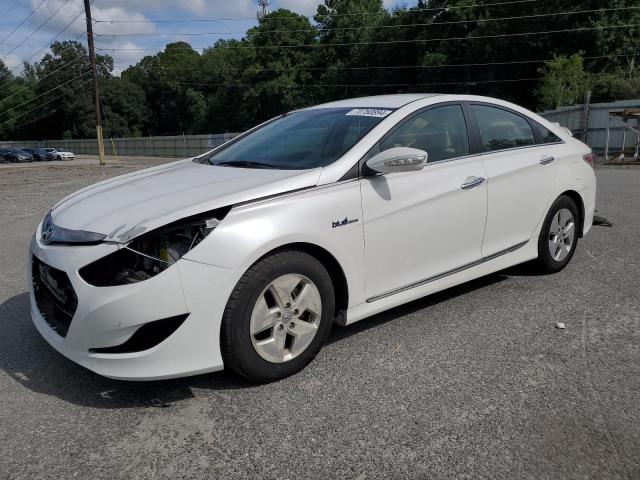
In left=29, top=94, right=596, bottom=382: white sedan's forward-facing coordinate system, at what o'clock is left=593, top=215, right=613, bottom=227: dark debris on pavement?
The dark debris on pavement is roughly at 6 o'clock from the white sedan.

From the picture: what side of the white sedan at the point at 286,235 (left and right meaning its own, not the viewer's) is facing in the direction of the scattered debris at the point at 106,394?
front

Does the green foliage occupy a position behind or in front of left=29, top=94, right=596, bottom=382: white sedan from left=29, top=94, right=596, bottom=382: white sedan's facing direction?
behind

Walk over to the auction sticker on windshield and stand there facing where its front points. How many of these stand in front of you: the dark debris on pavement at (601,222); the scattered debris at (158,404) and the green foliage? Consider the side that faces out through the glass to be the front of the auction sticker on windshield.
1

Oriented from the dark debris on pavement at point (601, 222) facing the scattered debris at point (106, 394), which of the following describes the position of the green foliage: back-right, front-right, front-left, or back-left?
back-right

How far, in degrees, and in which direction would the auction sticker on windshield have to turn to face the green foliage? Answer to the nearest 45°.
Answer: approximately 135° to its right

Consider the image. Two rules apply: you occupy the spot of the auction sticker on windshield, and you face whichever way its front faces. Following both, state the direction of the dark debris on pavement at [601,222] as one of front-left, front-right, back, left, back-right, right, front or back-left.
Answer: back

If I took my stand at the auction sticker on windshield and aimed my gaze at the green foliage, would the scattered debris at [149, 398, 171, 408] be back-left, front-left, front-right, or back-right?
back-left

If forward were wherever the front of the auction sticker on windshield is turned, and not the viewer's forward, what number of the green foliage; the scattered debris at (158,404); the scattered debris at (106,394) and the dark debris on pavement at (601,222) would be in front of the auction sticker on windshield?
2

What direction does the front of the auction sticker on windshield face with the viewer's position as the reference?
facing the viewer and to the left of the viewer

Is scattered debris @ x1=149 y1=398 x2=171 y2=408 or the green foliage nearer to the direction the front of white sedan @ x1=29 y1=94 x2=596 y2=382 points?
the scattered debris

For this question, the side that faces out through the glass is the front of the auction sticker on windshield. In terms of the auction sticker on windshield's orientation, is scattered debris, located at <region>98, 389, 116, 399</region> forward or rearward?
forward

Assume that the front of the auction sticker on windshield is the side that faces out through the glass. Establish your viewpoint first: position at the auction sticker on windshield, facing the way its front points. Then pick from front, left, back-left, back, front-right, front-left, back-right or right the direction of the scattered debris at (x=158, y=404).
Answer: front

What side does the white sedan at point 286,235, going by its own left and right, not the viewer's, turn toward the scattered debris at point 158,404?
front
